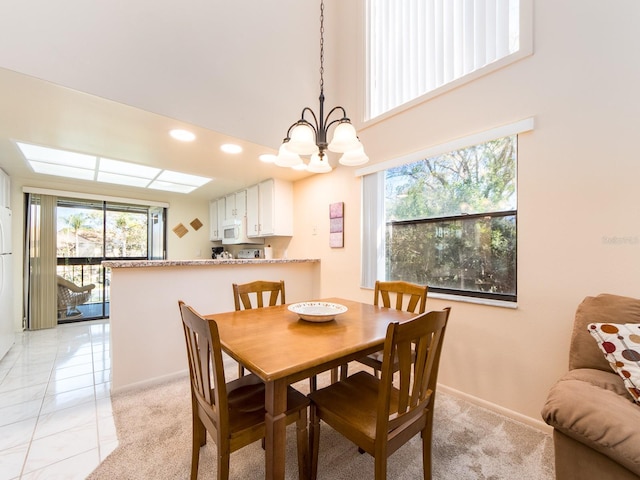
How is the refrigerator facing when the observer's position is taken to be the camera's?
facing to the right of the viewer

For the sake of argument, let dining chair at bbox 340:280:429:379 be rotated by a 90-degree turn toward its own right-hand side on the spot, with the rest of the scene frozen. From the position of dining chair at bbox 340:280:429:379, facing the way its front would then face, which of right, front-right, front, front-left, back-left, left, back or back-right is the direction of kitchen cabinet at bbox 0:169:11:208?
front-left

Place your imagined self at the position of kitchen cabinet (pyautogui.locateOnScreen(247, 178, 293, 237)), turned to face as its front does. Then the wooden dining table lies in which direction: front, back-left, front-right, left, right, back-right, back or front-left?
front-left

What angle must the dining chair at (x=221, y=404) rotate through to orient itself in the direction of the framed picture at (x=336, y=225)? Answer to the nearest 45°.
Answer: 0° — it already faces it

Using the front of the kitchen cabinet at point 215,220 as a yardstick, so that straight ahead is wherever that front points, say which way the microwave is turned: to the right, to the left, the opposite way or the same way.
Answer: the same way

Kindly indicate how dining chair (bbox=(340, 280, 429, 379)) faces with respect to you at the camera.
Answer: facing the viewer and to the left of the viewer

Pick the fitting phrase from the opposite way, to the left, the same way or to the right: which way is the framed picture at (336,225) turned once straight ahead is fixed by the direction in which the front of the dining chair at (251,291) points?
to the right

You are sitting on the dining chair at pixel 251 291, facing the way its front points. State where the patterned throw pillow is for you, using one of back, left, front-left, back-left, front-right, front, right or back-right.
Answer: front

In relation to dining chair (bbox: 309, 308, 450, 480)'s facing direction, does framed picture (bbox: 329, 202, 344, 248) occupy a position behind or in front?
in front

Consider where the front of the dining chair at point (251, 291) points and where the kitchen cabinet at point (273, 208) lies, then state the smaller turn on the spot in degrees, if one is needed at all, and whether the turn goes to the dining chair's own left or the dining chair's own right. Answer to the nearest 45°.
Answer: approximately 135° to the dining chair's own left

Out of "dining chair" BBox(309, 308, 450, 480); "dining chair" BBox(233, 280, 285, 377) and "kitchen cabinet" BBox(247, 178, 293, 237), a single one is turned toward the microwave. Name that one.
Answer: "dining chair" BBox(309, 308, 450, 480)

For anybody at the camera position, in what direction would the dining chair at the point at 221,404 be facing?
facing away from the viewer and to the right of the viewer

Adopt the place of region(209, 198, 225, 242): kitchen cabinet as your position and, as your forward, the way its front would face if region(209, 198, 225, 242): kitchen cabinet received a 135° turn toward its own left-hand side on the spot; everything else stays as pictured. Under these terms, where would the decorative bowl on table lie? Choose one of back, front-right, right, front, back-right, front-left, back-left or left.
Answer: right

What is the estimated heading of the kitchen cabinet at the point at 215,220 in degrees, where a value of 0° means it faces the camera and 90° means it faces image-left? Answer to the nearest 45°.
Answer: approximately 45°

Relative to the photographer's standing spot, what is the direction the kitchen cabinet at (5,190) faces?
facing to the right of the viewer

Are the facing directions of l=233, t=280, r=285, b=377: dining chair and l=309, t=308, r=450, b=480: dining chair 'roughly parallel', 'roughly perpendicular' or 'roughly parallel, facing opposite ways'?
roughly parallel, facing opposite ways
